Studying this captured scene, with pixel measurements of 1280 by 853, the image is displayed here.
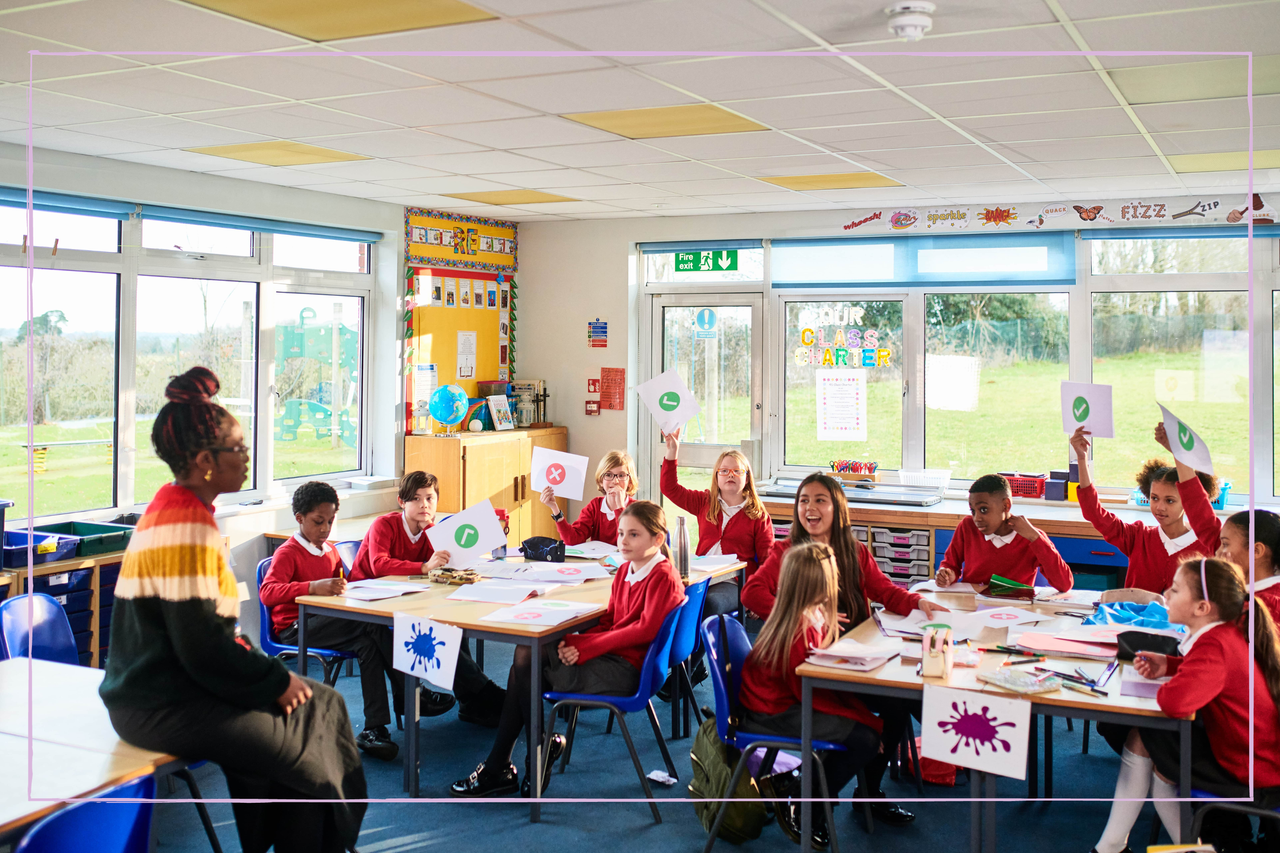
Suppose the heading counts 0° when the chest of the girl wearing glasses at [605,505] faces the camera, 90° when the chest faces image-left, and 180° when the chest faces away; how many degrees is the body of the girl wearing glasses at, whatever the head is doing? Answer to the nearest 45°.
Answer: approximately 0°

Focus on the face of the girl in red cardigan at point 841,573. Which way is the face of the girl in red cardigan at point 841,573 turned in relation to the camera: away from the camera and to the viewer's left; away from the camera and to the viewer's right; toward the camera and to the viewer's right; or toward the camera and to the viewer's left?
toward the camera and to the viewer's left

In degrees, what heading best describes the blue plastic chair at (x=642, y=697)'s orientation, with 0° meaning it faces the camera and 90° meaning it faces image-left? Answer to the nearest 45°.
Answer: approximately 90°

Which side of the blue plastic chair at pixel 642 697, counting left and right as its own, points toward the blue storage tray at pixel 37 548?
front

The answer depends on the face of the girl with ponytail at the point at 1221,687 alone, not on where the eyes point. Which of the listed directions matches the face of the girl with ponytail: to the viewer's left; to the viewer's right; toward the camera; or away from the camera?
to the viewer's left

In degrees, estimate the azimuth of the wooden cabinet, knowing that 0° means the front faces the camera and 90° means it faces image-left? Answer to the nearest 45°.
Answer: approximately 315°

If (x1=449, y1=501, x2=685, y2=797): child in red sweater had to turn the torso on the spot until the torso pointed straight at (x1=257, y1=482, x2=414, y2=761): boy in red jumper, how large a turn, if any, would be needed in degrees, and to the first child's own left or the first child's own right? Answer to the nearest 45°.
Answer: approximately 45° to the first child's own right

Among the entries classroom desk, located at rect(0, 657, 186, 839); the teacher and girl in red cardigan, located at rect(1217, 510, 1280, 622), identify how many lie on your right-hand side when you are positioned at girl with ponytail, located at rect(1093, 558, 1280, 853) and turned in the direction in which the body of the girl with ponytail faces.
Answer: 1

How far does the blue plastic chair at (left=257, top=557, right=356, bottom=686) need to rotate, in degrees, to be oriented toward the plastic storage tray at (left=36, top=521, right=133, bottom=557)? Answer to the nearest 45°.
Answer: approximately 135° to its left

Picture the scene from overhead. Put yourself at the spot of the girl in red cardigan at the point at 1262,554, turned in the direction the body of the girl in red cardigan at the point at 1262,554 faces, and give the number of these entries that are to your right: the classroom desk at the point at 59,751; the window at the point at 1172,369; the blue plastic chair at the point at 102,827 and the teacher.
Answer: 1

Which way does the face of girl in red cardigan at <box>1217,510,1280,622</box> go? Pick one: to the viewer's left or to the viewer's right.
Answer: to the viewer's left

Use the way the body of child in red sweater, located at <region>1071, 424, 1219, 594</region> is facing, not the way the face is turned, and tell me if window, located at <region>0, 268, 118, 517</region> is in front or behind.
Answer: in front

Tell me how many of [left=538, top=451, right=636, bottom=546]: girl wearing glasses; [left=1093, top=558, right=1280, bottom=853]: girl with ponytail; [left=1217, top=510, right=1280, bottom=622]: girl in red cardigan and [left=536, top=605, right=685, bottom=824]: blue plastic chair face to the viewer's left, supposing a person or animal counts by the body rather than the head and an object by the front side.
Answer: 3

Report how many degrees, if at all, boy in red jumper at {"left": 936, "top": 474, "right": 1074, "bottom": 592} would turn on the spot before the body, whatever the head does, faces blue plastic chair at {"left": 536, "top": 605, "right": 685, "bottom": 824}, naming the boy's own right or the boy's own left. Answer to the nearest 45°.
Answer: approximately 45° to the boy's own right
